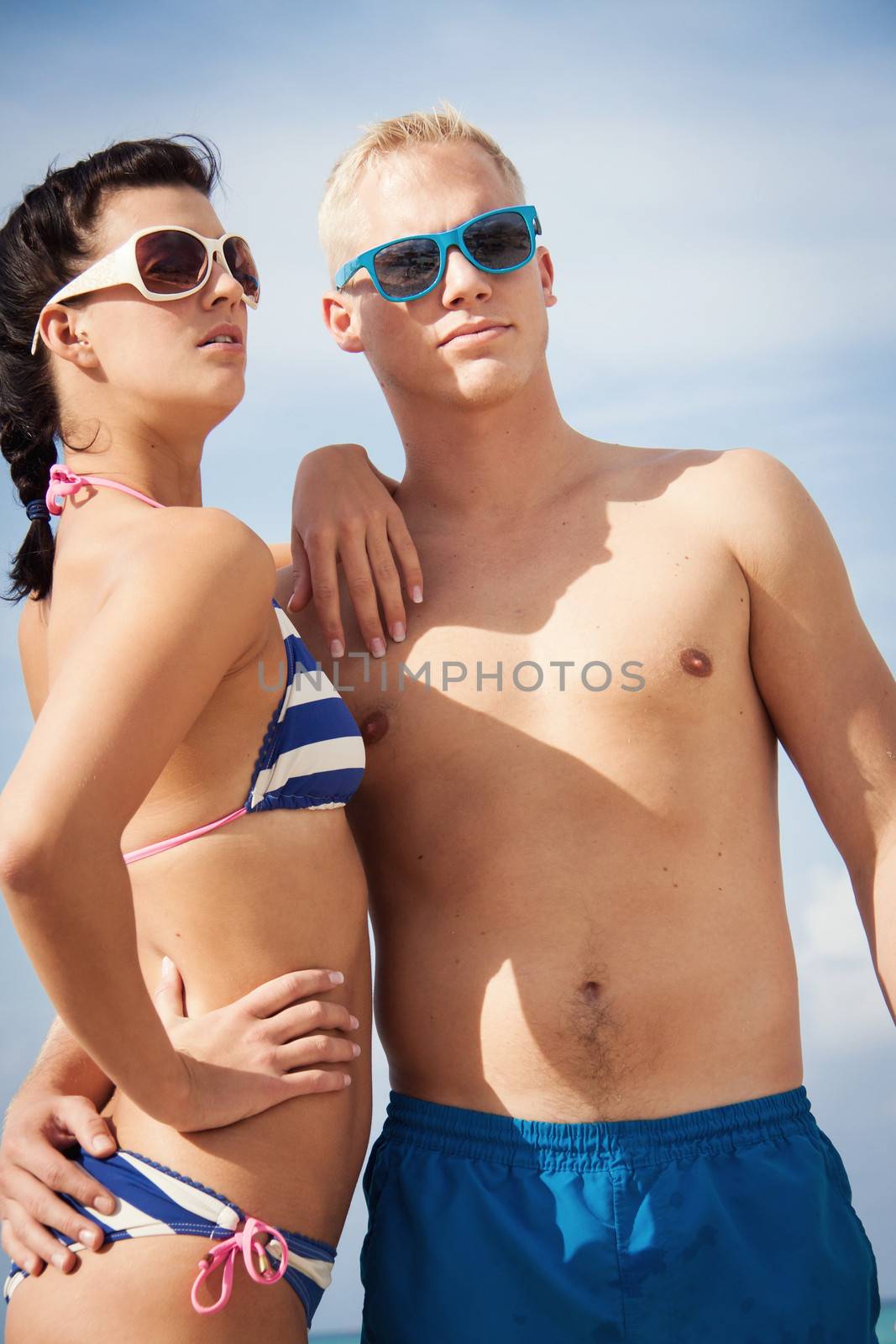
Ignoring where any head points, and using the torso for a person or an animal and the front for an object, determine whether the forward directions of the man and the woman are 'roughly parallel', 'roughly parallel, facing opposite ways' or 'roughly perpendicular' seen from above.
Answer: roughly perpendicular

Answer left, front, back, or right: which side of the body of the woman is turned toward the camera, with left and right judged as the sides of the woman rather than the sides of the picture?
right

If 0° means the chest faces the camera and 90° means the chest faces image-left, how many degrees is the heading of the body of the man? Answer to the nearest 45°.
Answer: approximately 0°

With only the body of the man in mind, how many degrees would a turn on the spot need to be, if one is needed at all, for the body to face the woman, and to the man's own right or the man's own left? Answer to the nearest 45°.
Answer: approximately 45° to the man's own right

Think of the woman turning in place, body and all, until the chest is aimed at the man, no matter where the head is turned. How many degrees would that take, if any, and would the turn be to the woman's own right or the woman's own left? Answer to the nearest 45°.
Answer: approximately 45° to the woman's own left

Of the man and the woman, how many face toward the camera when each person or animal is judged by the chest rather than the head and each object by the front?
1

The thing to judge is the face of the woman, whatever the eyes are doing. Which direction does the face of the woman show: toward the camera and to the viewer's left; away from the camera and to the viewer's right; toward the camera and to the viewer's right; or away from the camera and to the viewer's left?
toward the camera and to the viewer's right
